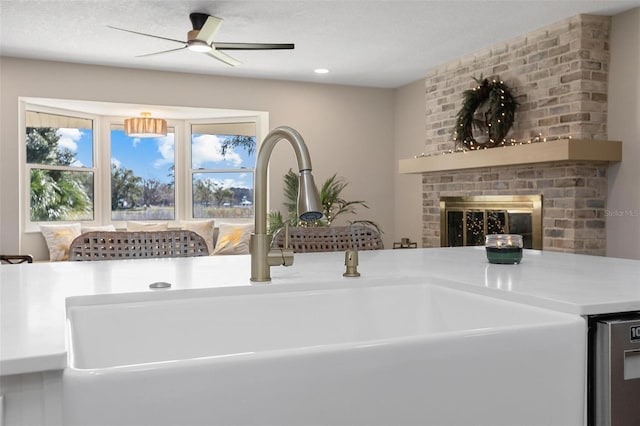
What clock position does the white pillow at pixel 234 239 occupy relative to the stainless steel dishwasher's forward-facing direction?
The white pillow is roughly at 6 o'clock from the stainless steel dishwasher.

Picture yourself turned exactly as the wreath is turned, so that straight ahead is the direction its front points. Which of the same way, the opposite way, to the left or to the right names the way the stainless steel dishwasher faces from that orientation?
to the left

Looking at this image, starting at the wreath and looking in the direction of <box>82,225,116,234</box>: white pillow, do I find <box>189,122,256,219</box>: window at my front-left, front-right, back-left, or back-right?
front-right

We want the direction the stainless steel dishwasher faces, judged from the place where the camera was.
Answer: facing the viewer and to the right of the viewer

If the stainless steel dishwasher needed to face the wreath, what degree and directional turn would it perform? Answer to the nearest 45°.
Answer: approximately 135° to its left

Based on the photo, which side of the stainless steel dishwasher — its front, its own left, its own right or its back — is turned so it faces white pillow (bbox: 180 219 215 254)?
back

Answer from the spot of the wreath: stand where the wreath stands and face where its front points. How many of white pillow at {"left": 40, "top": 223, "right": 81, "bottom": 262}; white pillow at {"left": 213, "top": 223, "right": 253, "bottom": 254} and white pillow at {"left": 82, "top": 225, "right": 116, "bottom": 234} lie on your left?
0

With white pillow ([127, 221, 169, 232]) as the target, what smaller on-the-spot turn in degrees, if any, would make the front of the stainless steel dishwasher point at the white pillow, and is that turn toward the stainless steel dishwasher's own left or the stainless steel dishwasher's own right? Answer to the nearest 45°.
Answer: approximately 180°

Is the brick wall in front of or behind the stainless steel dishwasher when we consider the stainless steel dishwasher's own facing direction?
behind

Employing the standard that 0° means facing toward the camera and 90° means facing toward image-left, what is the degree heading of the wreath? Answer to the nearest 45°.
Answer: approximately 45°

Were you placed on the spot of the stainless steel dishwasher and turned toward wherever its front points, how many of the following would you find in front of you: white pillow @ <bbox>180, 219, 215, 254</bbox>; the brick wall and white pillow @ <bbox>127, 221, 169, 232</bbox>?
0

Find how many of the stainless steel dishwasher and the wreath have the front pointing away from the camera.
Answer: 0
